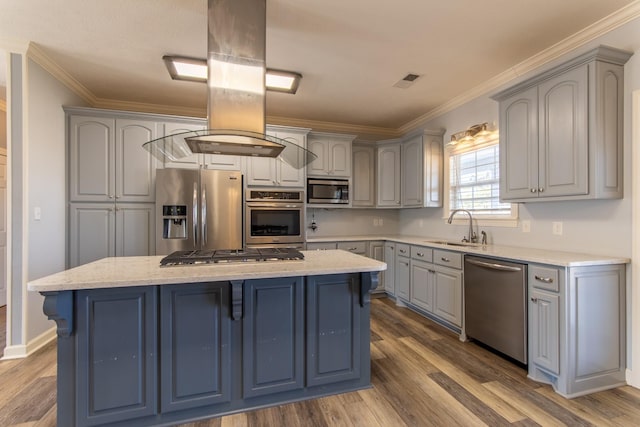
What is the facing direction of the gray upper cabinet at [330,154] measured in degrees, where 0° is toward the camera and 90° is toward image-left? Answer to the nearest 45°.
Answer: approximately 0°

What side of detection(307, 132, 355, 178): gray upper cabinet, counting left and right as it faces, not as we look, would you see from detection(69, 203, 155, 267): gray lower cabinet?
right

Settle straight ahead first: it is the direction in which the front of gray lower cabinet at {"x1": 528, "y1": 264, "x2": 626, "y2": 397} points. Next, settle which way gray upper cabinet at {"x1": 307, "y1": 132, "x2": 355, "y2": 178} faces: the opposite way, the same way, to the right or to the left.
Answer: to the left

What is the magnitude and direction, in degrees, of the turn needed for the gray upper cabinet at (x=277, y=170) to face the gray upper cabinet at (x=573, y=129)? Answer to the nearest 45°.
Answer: approximately 45° to its left

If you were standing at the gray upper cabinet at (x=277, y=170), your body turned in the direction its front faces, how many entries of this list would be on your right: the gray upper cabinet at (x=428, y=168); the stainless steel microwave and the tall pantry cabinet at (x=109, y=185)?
1

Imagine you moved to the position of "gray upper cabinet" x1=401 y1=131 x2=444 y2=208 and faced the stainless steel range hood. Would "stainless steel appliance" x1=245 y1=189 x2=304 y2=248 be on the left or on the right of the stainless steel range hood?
right

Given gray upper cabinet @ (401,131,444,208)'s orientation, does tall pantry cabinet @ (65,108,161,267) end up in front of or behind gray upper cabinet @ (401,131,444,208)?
in front

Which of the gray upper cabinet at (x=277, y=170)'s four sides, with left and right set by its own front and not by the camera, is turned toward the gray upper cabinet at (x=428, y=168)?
left

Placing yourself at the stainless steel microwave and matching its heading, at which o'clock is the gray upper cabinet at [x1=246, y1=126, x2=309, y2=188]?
The gray upper cabinet is roughly at 2 o'clock from the stainless steel microwave.
